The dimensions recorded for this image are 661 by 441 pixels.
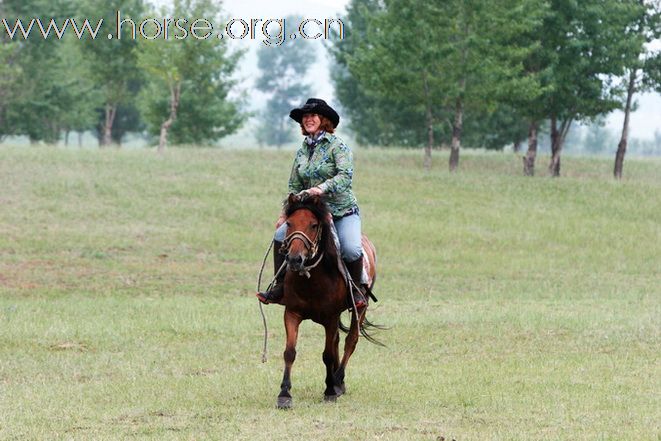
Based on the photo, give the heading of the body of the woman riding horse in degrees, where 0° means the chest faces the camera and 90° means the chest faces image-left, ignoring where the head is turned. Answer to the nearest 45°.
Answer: approximately 45°

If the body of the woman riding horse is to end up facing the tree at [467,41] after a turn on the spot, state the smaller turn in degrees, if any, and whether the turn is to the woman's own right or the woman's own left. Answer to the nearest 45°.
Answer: approximately 135° to the woman's own right
